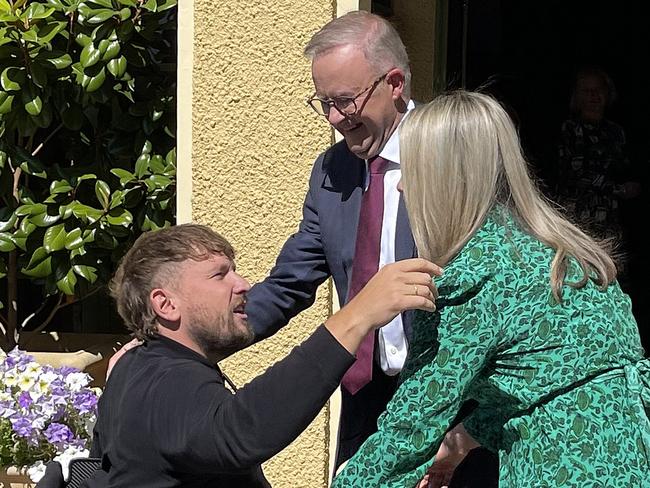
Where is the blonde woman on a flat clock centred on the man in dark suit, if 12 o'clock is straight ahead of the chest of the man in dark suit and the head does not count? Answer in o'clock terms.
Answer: The blonde woman is roughly at 10 o'clock from the man in dark suit.

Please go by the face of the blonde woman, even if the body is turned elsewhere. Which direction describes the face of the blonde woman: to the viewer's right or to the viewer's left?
to the viewer's left

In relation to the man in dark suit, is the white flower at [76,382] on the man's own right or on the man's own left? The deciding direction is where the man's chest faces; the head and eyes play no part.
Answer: on the man's own right

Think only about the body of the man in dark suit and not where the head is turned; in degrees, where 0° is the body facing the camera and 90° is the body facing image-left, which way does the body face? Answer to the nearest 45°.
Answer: approximately 45°

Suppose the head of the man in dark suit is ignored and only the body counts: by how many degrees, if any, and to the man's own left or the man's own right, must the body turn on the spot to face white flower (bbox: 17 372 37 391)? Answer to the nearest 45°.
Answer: approximately 90° to the man's own right

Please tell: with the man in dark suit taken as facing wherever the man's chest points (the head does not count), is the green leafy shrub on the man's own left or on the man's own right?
on the man's own right

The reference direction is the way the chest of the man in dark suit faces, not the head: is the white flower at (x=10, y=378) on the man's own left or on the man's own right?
on the man's own right

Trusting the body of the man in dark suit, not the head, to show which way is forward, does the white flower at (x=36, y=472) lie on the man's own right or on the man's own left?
on the man's own right
